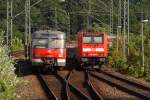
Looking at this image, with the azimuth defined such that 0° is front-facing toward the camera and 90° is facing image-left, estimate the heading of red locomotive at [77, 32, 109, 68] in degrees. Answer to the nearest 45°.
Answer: approximately 0°

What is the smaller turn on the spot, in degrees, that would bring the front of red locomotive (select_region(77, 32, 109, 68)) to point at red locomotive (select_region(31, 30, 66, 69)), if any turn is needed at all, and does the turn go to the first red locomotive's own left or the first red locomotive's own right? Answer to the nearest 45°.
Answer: approximately 45° to the first red locomotive's own right

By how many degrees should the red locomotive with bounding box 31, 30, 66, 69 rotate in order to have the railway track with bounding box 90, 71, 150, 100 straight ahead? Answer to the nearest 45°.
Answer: approximately 45° to its left

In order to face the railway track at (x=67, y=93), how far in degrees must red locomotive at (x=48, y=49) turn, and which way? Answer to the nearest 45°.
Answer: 0° — it already faces it

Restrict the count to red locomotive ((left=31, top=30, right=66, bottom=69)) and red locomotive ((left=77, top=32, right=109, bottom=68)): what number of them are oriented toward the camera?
2
